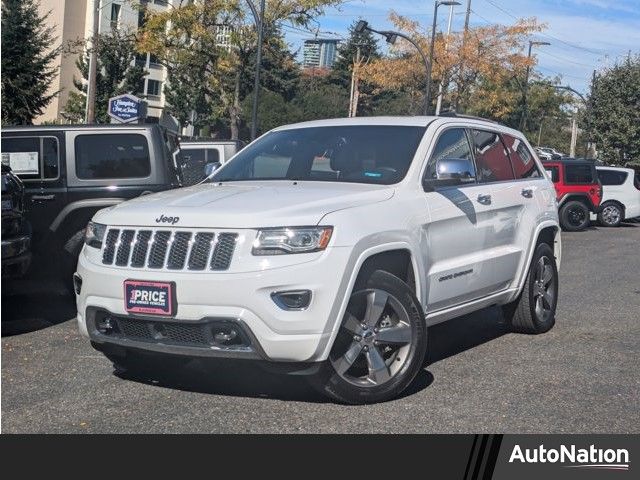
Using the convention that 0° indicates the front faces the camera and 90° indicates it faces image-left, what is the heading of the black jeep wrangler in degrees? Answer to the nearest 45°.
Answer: approximately 90°

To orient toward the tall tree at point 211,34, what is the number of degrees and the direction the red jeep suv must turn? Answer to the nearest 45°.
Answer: approximately 45° to its right

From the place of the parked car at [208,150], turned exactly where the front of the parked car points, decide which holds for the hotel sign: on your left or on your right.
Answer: on your right

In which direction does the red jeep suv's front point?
to the viewer's left

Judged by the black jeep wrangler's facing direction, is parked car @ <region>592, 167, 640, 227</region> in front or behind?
behind

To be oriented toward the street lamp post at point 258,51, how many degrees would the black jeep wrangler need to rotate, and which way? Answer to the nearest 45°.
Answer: approximately 90° to its right

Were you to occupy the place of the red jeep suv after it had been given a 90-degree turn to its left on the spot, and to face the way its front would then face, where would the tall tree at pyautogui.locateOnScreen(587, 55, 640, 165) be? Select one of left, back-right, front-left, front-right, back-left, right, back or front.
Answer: back
